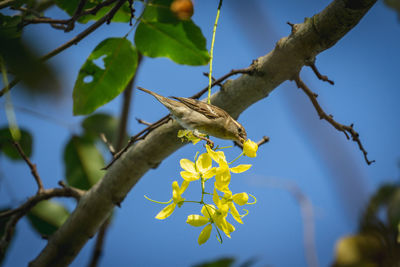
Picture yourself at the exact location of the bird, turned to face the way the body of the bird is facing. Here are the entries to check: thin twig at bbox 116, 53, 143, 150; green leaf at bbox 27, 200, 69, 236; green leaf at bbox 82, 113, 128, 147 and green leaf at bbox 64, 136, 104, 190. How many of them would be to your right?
0

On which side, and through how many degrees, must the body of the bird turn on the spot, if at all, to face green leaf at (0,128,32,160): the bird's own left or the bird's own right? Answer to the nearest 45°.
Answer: approximately 135° to the bird's own left

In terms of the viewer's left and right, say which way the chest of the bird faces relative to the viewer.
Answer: facing to the right of the viewer
